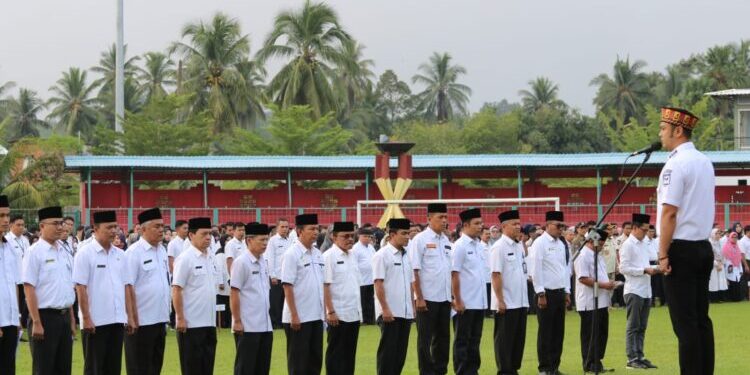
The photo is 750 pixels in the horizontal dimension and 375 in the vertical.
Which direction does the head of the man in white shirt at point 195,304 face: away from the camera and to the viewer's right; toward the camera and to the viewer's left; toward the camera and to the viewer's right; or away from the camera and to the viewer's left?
toward the camera and to the viewer's right

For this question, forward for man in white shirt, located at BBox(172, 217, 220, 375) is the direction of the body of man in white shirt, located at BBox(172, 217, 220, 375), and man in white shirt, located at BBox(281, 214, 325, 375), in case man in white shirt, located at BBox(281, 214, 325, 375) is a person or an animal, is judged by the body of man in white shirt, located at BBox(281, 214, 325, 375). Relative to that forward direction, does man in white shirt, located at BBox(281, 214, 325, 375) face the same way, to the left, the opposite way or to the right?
the same way

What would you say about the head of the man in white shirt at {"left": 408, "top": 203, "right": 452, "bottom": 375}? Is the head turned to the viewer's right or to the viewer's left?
to the viewer's right

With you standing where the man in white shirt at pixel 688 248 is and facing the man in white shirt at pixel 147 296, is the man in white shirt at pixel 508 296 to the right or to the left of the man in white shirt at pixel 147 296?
right

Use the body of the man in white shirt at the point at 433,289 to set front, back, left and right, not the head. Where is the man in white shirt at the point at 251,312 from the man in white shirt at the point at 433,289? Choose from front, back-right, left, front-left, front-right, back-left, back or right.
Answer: right

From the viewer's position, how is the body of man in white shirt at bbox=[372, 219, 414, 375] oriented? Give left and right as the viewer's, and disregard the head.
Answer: facing the viewer and to the right of the viewer

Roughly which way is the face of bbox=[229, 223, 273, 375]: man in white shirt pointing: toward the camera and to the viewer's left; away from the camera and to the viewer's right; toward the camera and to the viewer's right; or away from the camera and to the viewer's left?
toward the camera and to the viewer's right

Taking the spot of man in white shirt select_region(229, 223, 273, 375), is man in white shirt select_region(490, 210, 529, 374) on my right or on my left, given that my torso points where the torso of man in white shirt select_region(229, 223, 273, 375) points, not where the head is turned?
on my left

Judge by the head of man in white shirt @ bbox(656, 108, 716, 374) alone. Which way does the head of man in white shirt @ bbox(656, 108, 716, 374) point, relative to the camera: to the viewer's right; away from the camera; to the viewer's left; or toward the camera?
to the viewer's left

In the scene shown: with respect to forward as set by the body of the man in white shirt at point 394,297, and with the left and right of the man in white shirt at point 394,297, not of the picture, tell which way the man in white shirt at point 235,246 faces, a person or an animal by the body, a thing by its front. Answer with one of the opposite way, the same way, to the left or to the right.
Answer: the same way

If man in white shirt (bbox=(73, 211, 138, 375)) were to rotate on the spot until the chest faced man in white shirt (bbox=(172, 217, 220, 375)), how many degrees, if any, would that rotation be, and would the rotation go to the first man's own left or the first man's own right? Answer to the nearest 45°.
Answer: approximately 45° to the first man's own left

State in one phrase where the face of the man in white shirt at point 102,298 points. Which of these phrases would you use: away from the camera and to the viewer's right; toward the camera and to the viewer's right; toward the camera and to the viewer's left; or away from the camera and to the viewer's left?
toward the camera and to the viewer's right

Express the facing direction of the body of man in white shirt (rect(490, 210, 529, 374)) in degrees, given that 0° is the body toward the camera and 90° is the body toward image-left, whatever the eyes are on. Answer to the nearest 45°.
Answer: approximately 315°

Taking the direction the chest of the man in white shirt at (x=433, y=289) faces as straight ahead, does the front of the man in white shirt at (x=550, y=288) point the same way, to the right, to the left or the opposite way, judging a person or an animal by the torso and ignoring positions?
the same way
